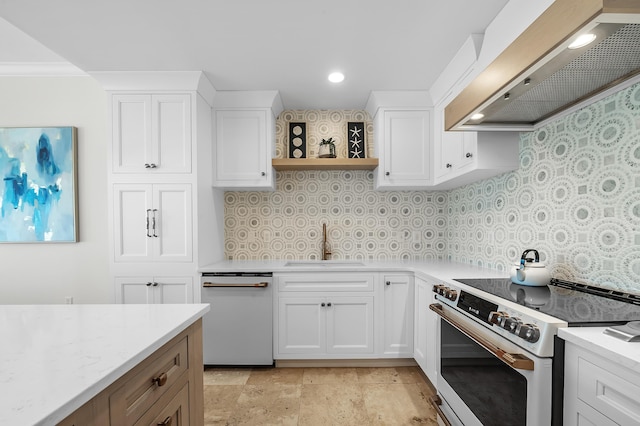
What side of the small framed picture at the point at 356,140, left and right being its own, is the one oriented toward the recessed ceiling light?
front

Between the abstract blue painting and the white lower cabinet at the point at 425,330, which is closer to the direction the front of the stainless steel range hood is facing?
the abstract blue painting

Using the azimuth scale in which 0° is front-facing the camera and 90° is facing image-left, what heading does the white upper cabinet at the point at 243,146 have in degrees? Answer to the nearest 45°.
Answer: approximately 0°

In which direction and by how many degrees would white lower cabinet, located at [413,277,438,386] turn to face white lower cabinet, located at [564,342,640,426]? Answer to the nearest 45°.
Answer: approximately 90° to its left

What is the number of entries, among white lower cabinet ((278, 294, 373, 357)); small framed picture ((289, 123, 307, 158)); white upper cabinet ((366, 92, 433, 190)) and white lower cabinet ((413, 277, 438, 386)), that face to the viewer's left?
1

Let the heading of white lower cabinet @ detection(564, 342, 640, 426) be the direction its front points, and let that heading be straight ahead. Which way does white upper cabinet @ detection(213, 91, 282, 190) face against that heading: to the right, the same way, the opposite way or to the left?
to the left

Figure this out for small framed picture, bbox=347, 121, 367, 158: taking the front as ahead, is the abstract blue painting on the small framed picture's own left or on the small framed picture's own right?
on the small framed picture's own right

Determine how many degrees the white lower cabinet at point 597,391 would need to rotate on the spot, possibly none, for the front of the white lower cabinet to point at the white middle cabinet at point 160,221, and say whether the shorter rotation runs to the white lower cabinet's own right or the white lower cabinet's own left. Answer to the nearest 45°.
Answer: approximately 45° to the white lower cabinet's own right
